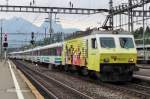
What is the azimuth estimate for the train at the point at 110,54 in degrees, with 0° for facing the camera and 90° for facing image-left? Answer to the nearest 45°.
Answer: approximately 315°
